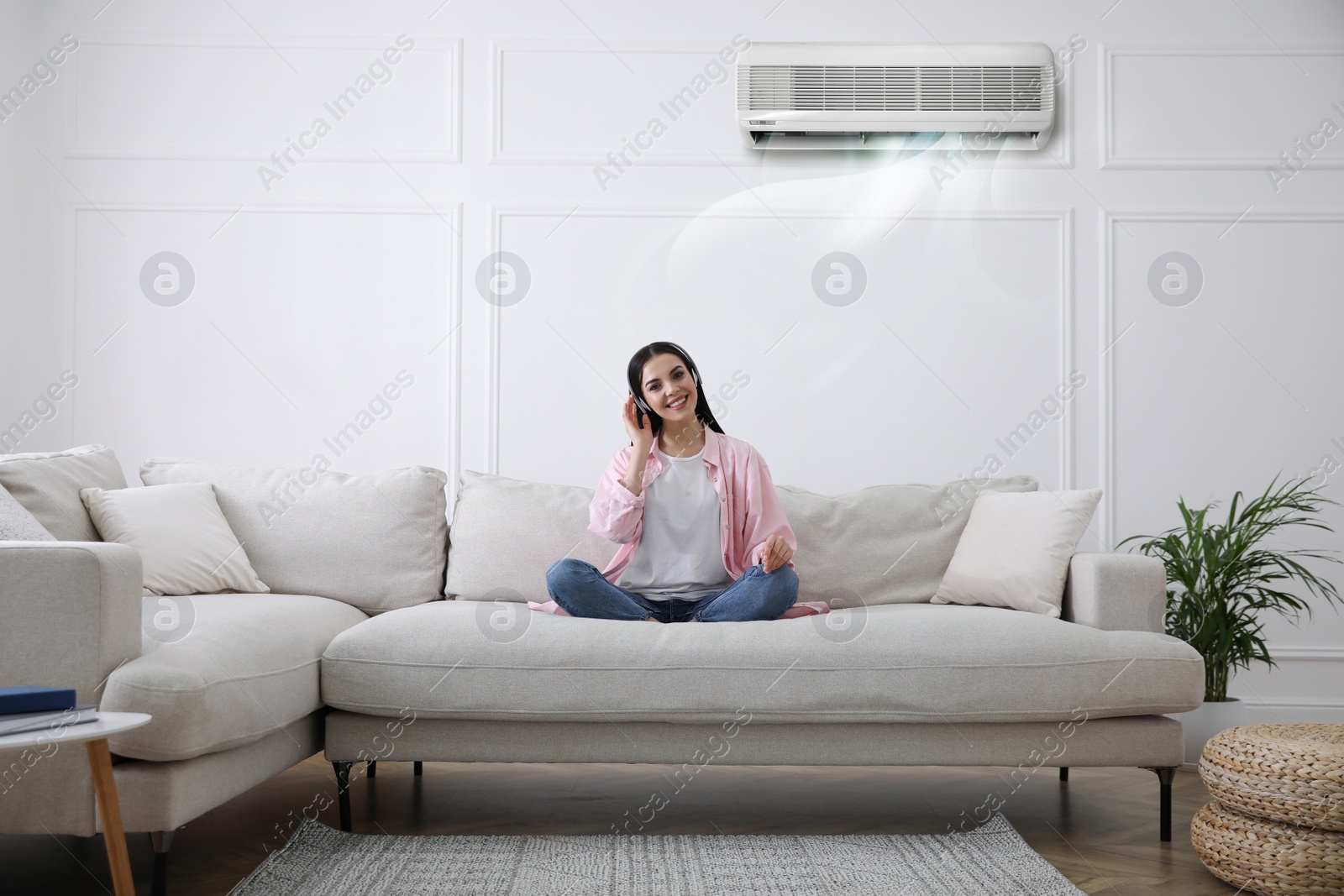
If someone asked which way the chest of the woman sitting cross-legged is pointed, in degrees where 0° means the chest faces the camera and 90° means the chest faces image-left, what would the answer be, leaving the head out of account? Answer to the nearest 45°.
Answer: approximately 0°

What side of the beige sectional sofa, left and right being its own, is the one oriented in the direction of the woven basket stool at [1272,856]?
left

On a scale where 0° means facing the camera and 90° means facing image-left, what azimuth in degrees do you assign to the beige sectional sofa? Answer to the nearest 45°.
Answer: approximately 0°

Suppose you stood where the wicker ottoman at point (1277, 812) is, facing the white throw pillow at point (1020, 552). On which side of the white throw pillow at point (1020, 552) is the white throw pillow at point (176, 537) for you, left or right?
left
